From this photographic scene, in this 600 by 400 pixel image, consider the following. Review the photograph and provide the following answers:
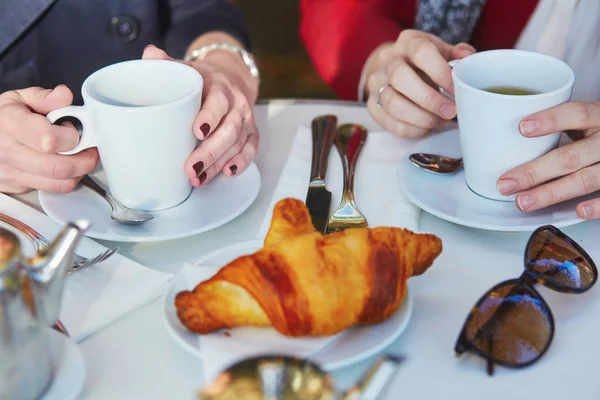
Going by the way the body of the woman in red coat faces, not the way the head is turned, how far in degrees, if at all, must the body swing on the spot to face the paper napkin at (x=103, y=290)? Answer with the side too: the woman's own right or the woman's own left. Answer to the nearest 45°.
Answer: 0° — they already face it

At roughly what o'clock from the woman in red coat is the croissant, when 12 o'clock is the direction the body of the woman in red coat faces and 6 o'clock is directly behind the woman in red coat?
The croissant is roughly at 12 o'clock from the woman in red coat.

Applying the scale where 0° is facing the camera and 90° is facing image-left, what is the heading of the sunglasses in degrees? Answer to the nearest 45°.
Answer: approximately 315°

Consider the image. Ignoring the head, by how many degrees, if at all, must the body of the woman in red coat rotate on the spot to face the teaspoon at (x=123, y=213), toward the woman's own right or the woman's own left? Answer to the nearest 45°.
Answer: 0° — they already face it

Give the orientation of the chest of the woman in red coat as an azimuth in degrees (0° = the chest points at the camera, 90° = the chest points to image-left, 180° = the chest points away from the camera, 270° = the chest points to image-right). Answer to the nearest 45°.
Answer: approximately 0°

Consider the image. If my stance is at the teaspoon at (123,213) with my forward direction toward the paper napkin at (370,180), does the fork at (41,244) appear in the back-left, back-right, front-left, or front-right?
back-right

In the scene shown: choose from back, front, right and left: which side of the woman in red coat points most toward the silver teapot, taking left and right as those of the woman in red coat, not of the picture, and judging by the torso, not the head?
front

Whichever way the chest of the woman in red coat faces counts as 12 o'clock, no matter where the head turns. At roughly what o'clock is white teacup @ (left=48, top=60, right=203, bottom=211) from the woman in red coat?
The white teacup is roughly at 1 o'clock from the woman in red coat.

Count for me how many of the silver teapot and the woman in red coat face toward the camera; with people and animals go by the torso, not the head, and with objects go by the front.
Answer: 1

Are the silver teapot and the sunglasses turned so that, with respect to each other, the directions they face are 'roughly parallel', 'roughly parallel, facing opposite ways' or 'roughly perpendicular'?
roughly perpendicular
